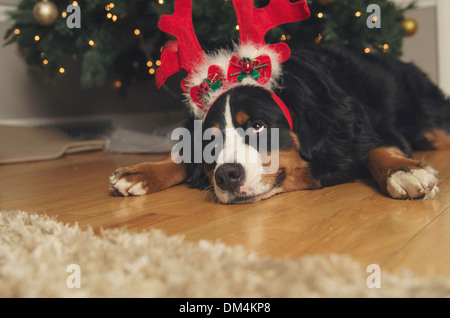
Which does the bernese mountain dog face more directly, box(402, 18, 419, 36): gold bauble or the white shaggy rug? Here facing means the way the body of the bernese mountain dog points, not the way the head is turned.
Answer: the white shaggy rug

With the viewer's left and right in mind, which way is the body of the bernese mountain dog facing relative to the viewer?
facing the viewer and to the left of the viewer

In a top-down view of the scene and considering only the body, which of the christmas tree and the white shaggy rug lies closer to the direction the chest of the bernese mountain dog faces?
the white shaggy rug

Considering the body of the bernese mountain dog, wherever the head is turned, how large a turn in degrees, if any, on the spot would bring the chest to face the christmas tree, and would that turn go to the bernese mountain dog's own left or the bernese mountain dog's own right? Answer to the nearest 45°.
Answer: approximately 90° to the bernese mountain dog's own right

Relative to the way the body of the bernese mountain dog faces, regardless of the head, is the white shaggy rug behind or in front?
in front

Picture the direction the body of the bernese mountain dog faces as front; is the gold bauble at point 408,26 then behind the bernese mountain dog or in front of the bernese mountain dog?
behind
